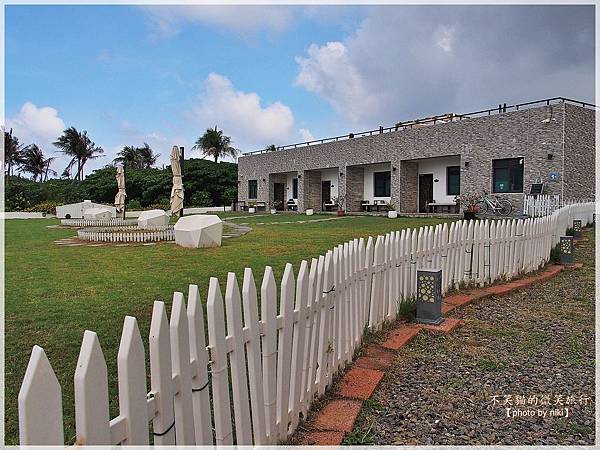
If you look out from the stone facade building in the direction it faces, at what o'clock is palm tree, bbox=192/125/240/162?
The palm tree is roughly at 3 o'clock from the stone facade building.

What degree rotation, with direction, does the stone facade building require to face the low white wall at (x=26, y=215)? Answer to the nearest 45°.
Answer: approximately 45° to its right

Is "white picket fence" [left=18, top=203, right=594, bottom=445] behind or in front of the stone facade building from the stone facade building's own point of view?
in front

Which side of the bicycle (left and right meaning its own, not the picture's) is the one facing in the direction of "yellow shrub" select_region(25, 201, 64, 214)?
front

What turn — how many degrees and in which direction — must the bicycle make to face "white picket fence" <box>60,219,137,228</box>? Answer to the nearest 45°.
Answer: approximately 45° to its left

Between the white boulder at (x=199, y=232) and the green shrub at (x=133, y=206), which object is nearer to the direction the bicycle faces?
the green shrub

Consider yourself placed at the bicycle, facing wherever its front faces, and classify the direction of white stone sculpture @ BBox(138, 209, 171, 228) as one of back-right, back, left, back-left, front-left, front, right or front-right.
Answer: front-left

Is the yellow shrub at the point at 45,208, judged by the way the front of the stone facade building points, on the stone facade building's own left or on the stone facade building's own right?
on the stone facade building's own right

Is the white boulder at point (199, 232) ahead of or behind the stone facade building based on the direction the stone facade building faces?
ahead

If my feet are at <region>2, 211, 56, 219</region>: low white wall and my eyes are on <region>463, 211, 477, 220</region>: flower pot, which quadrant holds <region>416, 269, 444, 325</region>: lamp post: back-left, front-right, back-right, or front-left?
front-right

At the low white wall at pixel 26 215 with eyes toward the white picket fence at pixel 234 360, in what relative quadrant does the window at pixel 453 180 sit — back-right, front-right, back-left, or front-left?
front-left

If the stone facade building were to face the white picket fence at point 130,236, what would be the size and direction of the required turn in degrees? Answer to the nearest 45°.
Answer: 0° — it already faces it

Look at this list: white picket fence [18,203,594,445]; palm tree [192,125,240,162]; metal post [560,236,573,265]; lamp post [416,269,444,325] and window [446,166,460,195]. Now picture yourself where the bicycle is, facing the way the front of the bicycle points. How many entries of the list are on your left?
3

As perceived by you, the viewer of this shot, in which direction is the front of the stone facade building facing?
facing the viewer and to the left of the viewer

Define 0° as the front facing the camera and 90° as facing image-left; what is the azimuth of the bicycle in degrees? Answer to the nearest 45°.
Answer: approximately 90°

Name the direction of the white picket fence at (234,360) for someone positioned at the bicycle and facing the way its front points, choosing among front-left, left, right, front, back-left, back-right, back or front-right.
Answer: left

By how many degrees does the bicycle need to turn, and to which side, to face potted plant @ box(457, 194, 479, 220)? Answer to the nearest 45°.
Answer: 0° — it already faces it
